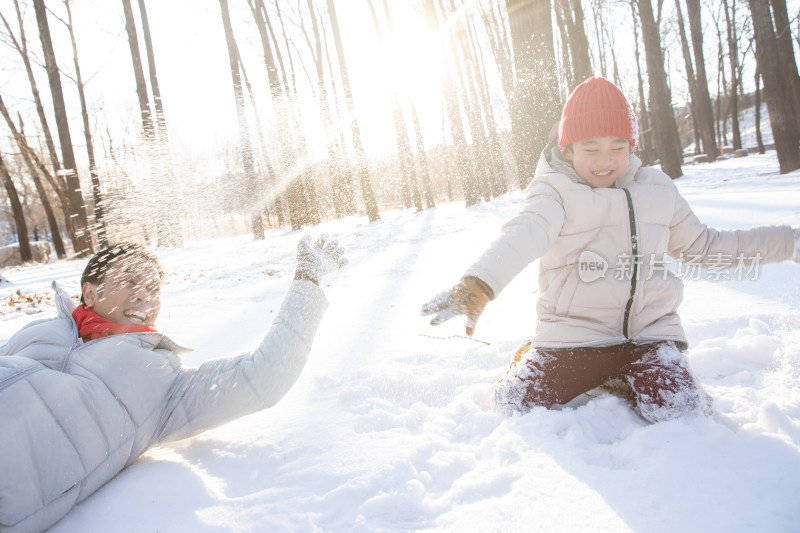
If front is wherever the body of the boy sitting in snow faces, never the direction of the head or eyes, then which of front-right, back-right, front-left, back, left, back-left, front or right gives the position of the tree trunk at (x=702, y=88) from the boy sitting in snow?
back

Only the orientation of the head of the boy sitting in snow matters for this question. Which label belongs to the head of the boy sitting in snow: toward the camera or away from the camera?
toward the camera

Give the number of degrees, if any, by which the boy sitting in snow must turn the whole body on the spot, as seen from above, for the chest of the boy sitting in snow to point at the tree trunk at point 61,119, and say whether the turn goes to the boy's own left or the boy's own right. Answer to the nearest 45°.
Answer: approximately 135° to the boy's own right

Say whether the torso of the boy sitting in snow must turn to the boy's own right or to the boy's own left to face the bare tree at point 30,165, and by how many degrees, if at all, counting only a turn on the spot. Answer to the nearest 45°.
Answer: approximately 135° to the boy's own right

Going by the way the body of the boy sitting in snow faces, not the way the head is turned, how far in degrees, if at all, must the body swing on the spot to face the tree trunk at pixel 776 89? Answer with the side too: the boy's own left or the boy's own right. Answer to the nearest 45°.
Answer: approximately 180°

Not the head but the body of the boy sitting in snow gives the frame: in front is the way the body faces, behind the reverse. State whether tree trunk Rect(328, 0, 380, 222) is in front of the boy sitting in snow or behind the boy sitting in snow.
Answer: behind

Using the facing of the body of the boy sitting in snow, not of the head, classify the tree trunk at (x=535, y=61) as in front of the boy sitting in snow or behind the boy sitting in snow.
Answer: behind

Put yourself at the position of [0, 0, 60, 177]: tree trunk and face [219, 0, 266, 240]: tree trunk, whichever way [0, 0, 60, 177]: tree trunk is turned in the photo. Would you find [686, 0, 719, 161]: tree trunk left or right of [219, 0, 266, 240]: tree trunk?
left

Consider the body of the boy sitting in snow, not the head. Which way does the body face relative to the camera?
toward the camera

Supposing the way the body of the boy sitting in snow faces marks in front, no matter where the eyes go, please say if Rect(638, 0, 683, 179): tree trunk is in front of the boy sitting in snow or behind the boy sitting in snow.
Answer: behind

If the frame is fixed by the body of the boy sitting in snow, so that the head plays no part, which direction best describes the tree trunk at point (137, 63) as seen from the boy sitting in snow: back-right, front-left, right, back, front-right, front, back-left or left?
back-right

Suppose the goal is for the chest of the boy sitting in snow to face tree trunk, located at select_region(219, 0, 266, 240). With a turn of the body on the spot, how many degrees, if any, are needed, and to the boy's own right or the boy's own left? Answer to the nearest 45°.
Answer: approximately 135° to the boy's own right
